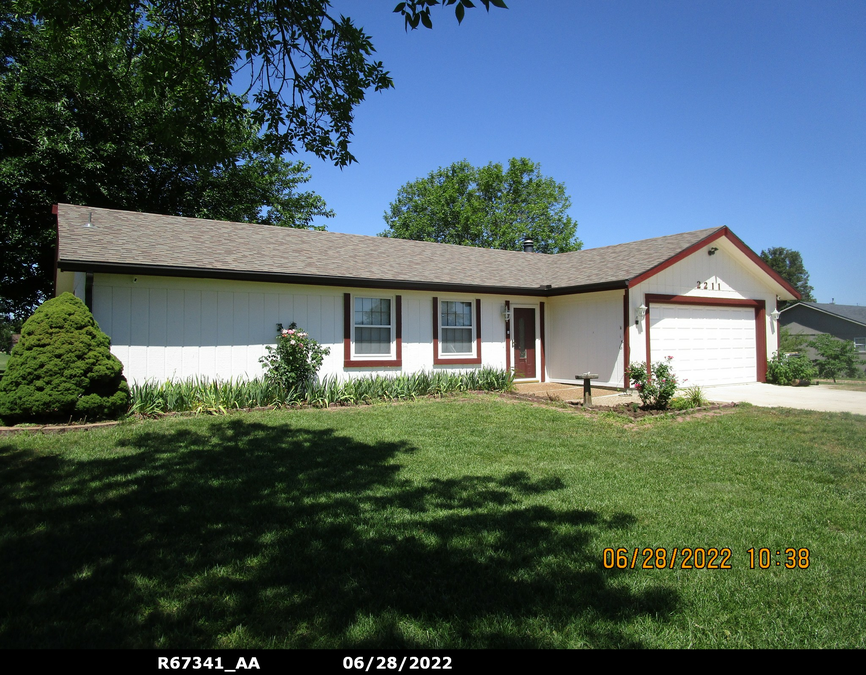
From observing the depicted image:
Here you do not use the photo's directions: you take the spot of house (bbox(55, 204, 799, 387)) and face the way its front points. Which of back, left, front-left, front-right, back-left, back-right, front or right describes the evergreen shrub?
right

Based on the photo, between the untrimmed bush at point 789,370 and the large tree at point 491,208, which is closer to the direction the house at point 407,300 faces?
the untrimmed bush

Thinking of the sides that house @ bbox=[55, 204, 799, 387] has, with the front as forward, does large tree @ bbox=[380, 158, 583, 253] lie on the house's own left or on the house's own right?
on the house's own left

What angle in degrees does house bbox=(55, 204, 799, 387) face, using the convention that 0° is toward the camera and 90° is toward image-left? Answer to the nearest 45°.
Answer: approximately 315°

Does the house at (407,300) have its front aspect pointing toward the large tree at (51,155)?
no

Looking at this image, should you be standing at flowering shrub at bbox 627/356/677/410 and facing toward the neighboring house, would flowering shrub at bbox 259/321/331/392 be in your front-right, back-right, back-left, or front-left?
back-left

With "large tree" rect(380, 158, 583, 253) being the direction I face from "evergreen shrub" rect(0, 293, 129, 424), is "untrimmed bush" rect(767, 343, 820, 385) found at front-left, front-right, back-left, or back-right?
front-right

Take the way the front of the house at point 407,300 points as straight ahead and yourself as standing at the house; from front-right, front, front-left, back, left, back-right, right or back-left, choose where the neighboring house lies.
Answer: left
